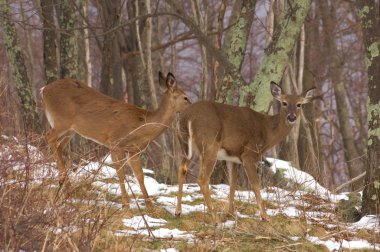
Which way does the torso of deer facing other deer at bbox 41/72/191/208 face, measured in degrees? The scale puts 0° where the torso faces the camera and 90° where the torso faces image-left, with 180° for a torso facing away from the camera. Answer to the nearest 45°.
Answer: approximately 270°

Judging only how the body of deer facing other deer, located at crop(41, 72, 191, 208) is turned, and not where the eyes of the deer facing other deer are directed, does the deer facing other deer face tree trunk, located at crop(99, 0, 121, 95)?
no

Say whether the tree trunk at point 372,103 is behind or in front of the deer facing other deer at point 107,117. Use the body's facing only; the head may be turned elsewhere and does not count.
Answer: in front

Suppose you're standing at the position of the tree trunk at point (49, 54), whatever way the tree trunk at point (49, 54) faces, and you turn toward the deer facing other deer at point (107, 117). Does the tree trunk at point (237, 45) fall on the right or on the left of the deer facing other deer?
left

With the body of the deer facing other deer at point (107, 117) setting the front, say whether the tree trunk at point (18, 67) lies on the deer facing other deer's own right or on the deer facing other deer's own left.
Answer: on the deer facing other deer's own left

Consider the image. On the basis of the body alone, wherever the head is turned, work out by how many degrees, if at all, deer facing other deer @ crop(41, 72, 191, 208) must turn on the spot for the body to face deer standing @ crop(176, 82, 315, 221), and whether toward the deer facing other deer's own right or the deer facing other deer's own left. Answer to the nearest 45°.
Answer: approximately 45° to the deer facing other deer's own right

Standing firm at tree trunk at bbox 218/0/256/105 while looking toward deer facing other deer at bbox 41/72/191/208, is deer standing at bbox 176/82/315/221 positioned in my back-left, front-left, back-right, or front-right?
front-left

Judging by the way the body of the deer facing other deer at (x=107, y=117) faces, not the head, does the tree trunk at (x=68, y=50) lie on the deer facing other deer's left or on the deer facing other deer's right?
on the deer facing other deer's left

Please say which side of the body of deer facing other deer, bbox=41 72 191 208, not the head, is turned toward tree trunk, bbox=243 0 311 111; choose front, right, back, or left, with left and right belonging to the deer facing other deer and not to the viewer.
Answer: front
